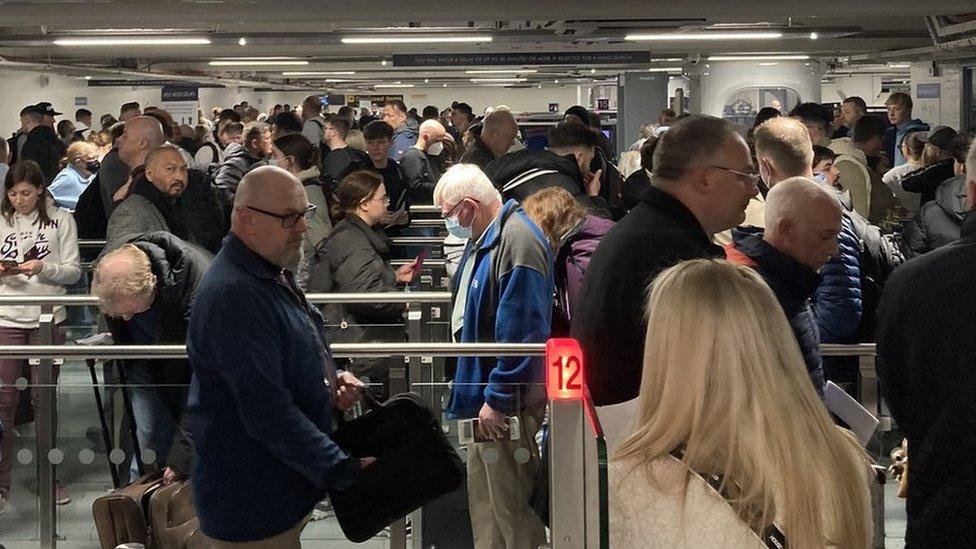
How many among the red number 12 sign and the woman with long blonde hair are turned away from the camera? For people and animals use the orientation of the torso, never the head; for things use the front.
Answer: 1

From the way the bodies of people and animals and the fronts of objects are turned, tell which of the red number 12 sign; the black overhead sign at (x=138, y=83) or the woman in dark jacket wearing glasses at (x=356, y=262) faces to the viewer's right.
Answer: the woman in dark jacket wearing glasses

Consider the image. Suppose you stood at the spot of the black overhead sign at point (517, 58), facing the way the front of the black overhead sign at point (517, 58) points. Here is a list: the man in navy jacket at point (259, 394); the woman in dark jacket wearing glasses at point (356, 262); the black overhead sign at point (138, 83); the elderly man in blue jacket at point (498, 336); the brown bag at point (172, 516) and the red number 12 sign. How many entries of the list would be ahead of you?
5

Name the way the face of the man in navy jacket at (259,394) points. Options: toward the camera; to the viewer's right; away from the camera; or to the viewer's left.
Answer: to the viewer's right

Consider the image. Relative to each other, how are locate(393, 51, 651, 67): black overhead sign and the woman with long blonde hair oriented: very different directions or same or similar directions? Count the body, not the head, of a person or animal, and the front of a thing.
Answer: very different directions

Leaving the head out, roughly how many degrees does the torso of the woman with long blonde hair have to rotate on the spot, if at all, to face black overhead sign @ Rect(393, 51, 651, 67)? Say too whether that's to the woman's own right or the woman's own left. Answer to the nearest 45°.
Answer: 0° — they already face it

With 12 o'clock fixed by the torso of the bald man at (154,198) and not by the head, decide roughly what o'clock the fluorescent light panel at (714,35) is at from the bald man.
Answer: The fluorescent light panel is roughly at 9 o'clock from the bald man.

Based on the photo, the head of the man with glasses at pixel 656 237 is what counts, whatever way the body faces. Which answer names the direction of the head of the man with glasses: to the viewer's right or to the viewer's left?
to the viewer's right
